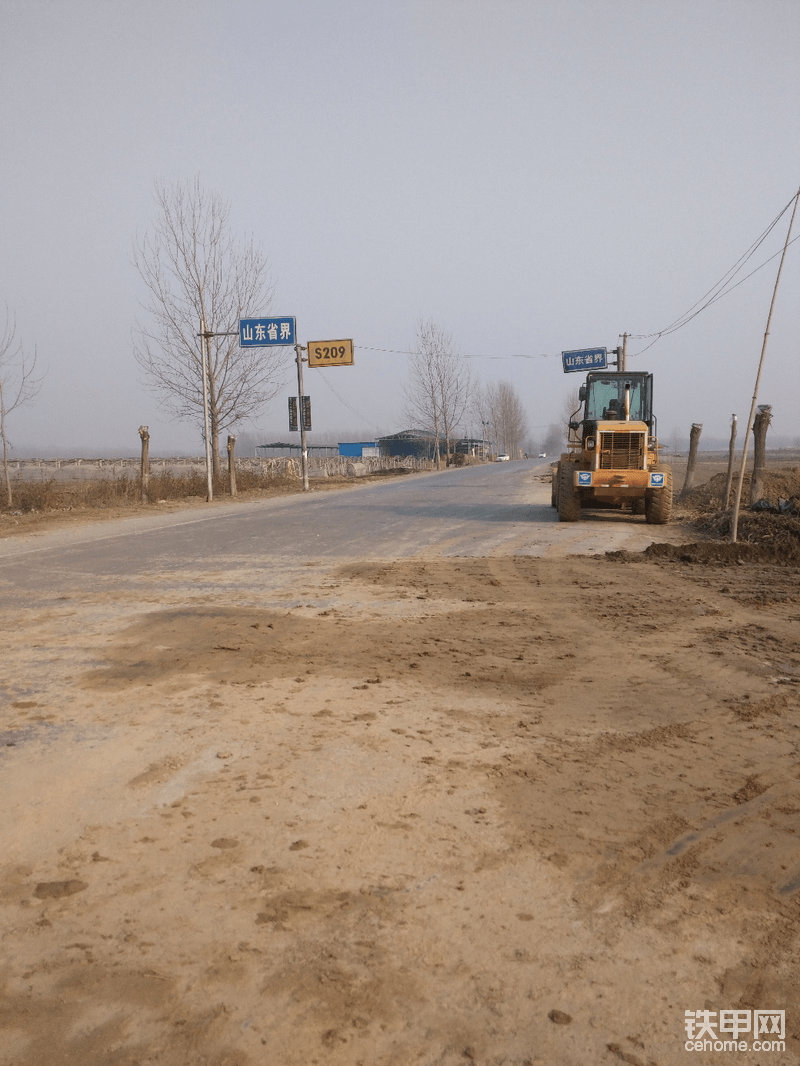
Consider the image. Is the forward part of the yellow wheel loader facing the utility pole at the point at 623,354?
yes

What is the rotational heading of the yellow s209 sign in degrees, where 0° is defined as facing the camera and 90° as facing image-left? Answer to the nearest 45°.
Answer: approximately 0°

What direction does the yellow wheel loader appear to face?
away from the camera

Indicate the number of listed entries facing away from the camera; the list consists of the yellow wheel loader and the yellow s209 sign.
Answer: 1
